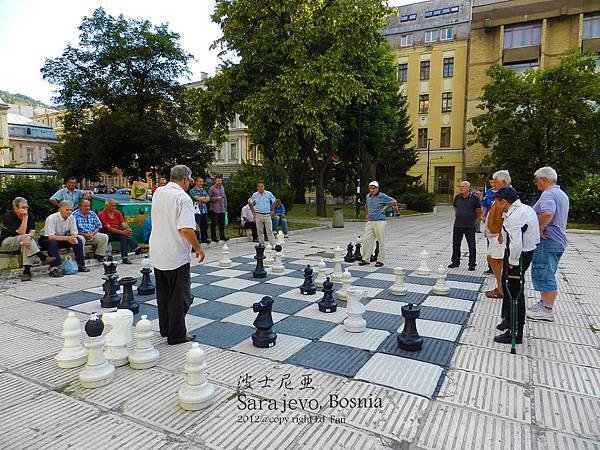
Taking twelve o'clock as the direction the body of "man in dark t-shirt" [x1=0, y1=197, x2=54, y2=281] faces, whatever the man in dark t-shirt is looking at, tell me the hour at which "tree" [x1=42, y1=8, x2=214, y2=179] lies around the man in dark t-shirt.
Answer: The tree is roughly at 8 o'clock from the man in dark t-shirt.

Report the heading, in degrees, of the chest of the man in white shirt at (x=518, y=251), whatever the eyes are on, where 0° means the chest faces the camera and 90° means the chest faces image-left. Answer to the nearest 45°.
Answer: approximately 90°

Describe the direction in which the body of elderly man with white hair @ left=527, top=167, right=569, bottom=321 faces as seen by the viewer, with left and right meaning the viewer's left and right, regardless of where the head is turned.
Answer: facing to the left of the viewer

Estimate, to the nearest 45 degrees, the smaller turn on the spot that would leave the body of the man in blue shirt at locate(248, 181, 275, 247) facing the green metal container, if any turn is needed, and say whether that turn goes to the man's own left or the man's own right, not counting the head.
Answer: approximately 90° to the man's own right

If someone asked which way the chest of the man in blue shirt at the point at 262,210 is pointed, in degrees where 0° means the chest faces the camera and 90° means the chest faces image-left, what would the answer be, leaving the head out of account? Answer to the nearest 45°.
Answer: approximately 0°

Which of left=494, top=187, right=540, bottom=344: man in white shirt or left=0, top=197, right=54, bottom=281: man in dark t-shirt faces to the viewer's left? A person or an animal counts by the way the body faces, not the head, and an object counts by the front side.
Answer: the man in white shirt

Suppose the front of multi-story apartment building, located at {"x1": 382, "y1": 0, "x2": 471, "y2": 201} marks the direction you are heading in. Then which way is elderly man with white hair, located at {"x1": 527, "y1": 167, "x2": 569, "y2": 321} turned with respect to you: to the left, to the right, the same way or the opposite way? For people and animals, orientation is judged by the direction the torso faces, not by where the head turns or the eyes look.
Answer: to the right

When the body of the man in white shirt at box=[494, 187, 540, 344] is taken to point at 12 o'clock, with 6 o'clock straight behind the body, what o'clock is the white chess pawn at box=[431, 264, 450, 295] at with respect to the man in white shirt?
The white chess pawn is roughly at 2 o'clock from the man in white shirt.

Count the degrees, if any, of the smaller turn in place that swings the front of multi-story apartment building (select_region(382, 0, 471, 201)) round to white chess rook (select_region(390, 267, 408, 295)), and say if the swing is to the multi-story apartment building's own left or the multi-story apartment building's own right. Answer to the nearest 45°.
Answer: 0° — it already faces it
